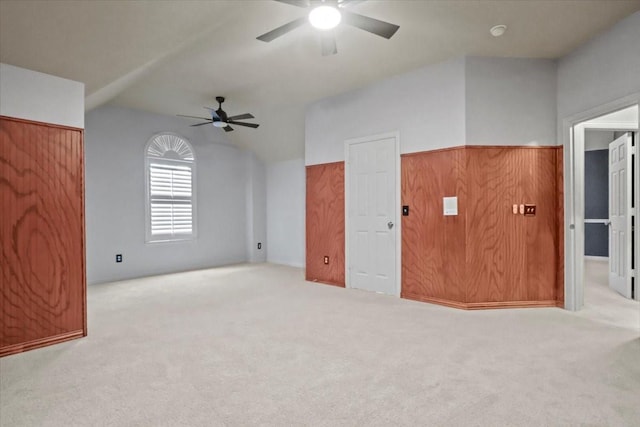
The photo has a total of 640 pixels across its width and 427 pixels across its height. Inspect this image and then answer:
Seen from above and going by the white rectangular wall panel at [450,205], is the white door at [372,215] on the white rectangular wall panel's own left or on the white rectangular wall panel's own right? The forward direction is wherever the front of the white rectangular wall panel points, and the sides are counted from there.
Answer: on the white rectangular wall panel's own right

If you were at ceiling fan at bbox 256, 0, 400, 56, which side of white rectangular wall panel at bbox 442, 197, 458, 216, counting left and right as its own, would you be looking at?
front

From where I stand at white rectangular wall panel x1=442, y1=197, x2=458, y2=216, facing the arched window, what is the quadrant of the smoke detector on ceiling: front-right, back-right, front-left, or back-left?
back-left

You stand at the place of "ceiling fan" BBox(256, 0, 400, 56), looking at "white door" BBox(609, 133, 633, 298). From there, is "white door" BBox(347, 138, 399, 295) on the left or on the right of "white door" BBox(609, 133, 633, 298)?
left

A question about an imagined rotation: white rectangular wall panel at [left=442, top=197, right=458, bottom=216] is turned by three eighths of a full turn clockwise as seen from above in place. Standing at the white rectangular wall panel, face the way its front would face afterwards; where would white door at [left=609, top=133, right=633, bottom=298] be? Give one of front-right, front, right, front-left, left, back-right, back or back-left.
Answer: right

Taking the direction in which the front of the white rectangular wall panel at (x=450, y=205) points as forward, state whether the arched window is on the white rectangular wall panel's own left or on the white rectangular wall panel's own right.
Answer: on the white rectangular wall panel's own right

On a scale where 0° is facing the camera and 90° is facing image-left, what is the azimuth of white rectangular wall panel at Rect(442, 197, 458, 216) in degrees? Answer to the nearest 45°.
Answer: approximately 0°
